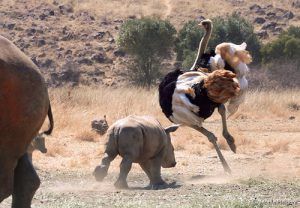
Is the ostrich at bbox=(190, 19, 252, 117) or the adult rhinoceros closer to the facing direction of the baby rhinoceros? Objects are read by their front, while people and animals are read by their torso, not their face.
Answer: the ostrich

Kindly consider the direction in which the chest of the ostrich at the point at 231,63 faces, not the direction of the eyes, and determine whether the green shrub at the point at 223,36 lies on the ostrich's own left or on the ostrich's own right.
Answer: on the ostrich's own right

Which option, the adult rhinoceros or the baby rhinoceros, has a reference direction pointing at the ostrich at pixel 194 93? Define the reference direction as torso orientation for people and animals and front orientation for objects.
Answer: the baby rhinoceros

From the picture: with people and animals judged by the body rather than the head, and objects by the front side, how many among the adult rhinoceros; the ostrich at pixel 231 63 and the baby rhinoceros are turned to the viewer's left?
2

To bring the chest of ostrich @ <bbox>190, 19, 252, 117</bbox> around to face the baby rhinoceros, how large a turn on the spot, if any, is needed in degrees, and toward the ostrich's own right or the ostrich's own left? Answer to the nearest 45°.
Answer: approximately 45° to the ostrich's own left

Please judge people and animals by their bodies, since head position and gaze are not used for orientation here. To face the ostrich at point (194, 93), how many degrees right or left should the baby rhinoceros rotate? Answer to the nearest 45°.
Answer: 0° — it already faces it

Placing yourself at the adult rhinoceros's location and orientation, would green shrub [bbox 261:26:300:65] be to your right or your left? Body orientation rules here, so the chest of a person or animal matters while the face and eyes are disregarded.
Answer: on your right

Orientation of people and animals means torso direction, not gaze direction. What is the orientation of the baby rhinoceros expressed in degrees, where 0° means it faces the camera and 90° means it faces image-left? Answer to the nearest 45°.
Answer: approximately 225°

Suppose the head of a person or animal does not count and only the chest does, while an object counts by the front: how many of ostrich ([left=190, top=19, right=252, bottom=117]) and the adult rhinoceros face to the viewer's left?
2

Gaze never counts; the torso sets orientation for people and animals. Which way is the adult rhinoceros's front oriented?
to the viewer's left

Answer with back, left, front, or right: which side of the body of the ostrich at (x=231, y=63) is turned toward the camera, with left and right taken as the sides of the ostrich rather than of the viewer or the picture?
left

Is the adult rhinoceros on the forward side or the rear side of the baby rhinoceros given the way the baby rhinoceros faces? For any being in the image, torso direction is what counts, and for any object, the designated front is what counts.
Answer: on the rear side
